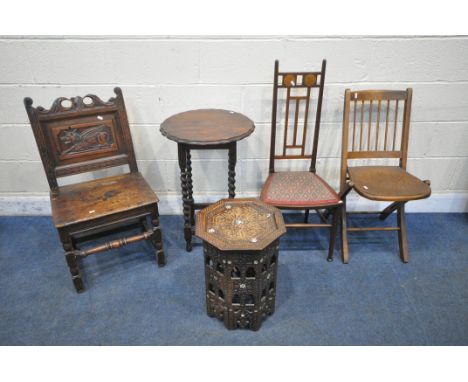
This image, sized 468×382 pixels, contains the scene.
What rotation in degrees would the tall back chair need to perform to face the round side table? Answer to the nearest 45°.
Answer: approximately 45° to its right

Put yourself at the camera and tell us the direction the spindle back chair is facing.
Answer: facing the viewer and to the right of the viewer

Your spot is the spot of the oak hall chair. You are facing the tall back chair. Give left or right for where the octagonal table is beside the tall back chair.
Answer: right

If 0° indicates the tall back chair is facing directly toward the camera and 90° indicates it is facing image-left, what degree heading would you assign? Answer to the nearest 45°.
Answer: approximately 0°

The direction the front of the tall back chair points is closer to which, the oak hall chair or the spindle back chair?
the oak hall chair

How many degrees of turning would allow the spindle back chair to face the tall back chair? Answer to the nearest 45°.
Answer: approximately 90° to its right

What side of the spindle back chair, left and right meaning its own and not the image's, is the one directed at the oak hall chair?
right

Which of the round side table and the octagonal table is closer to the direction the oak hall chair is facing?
the octagonal table

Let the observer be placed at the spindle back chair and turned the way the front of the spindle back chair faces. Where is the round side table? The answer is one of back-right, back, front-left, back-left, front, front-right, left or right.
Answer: right

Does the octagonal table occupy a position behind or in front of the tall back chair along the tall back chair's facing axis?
in front

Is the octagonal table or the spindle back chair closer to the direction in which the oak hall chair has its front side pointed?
the octagonal table

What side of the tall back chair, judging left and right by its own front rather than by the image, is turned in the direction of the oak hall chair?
right

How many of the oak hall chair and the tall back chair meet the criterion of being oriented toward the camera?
2

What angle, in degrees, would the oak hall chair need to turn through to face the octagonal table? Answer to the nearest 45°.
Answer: approximately 45° to its left

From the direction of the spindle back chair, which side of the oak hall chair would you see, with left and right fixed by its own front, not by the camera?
left

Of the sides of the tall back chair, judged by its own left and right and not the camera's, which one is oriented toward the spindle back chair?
left
